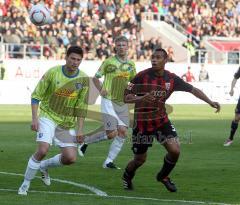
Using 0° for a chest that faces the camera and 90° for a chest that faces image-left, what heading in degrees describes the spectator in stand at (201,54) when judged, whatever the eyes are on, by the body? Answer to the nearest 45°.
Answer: approximately 0°

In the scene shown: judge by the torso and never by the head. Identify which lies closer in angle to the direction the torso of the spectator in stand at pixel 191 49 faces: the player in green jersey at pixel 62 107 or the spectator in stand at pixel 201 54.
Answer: the player in green jersey

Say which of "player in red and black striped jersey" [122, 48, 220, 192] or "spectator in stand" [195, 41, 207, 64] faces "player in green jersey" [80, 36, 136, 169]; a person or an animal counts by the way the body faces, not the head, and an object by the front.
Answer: the spectator in stand

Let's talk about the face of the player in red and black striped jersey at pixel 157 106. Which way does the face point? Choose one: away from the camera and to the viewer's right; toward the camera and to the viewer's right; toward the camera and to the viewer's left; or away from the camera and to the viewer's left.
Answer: toward the camera and to the viewer's left

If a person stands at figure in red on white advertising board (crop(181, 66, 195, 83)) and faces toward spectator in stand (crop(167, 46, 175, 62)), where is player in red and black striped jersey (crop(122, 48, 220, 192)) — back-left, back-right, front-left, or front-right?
back-left

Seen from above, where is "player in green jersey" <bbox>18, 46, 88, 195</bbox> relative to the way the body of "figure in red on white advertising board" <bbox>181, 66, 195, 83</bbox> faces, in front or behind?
in front

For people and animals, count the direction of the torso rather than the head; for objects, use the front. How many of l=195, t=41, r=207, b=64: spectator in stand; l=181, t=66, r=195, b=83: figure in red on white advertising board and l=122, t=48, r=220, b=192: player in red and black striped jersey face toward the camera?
3

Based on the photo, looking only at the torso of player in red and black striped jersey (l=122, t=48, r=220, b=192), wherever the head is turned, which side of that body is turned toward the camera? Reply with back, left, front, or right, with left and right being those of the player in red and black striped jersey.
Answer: front

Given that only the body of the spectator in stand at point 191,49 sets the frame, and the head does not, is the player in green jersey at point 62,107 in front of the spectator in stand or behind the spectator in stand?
in front

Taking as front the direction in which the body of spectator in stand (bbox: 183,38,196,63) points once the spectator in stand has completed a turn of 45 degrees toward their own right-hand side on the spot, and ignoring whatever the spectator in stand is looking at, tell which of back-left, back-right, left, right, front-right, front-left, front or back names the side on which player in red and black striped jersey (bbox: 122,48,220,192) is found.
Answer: left
